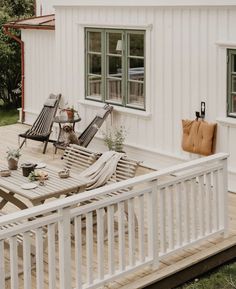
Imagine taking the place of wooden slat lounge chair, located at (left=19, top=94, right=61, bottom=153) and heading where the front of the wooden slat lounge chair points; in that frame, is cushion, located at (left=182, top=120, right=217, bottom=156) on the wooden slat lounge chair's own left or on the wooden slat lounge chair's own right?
on the wooden slat lounge chair's own left

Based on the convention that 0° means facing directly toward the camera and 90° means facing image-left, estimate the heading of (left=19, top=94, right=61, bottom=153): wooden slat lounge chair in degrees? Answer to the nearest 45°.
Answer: approximately 45°

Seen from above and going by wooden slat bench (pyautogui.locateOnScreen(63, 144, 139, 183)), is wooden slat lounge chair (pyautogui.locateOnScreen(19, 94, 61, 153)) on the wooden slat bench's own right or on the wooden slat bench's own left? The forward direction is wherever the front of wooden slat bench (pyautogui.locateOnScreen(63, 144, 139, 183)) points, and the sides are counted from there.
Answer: on the wooden slat bench's own right

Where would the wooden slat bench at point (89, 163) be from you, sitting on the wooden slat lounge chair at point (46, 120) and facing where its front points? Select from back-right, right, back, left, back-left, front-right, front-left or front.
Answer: front-left

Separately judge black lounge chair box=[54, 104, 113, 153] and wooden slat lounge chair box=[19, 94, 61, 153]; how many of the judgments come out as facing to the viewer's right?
0

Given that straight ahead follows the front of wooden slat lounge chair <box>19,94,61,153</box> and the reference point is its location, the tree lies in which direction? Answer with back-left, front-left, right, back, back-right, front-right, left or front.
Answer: back-right

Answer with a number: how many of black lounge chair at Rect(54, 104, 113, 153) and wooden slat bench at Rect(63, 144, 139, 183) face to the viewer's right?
0

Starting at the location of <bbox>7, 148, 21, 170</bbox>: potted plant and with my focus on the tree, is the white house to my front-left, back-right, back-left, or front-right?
front-right

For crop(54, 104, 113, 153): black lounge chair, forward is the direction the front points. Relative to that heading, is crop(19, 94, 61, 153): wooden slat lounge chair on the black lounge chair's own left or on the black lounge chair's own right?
on the black lounge chair's own right

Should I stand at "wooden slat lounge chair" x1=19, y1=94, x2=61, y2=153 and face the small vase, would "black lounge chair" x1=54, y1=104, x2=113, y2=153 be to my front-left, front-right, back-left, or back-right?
front-left

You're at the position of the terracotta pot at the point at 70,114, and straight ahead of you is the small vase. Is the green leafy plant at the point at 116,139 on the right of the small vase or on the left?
left

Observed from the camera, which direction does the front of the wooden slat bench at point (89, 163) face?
facing the viewer and to the left of the viewer

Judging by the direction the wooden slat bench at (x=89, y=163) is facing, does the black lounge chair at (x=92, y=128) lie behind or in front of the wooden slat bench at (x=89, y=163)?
behind

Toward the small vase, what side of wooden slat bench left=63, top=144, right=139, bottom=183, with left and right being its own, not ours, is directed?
front

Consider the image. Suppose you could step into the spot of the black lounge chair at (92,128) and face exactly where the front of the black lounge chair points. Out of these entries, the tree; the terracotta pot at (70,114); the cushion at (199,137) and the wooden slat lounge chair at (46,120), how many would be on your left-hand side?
1

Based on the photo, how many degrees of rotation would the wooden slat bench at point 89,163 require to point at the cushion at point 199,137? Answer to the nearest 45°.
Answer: approximately 180°
